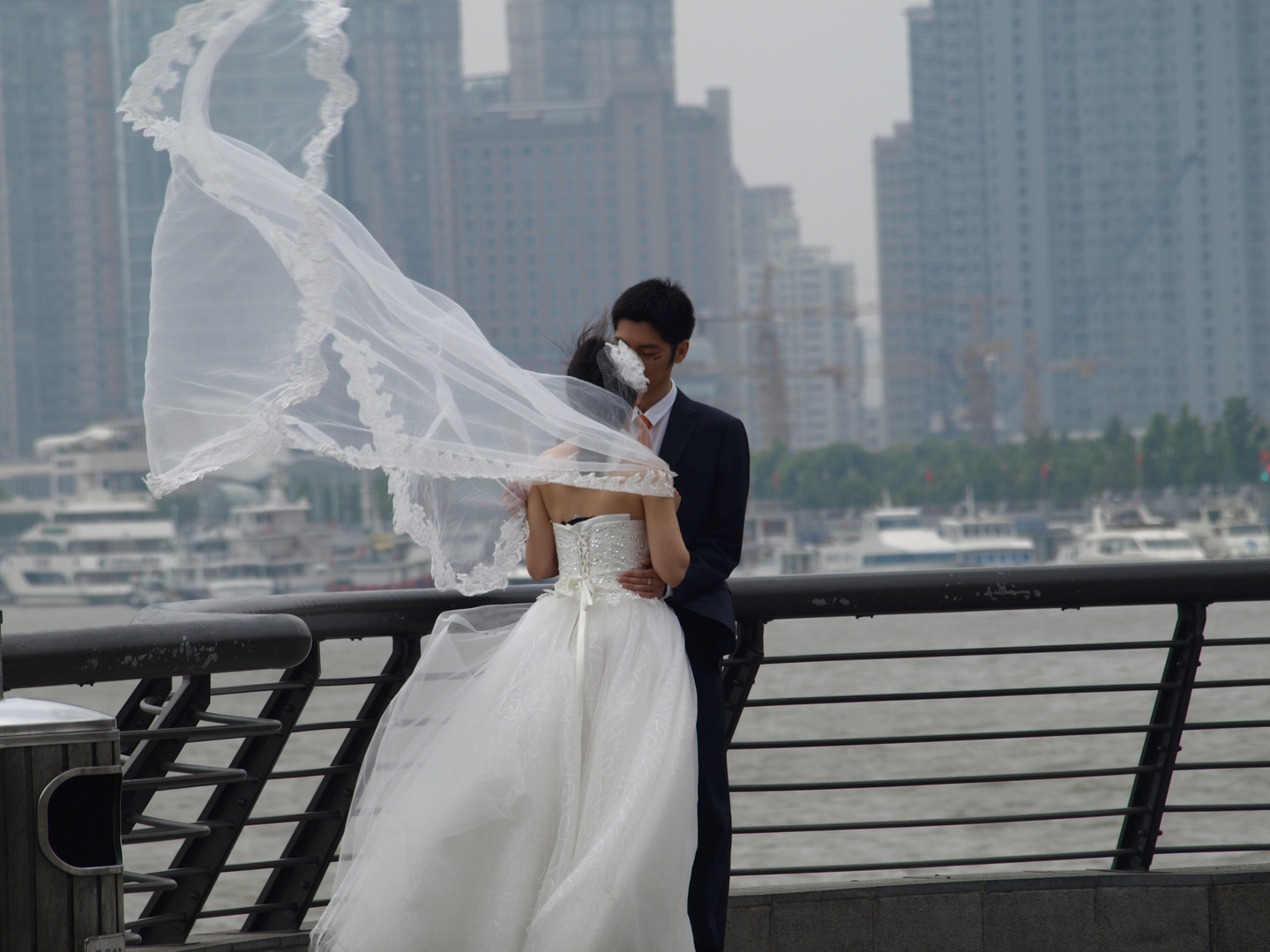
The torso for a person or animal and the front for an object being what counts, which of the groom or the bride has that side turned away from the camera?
the bride

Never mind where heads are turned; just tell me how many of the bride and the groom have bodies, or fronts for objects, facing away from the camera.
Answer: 1

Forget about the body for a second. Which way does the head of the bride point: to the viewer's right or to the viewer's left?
to the viewer's right

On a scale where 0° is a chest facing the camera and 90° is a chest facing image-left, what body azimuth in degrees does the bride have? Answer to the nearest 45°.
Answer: approximately 180°

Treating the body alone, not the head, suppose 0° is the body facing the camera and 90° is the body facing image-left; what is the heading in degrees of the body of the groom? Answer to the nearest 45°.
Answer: approximately 45°

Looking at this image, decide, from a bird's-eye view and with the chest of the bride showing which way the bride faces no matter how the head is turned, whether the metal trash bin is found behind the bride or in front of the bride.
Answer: behind
